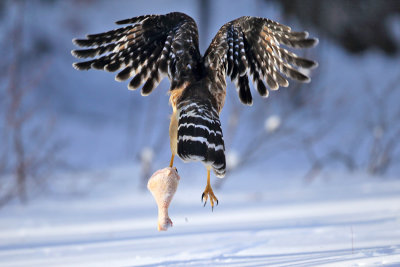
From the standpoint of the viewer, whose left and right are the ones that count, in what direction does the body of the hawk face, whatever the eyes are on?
facing away from the viewer
